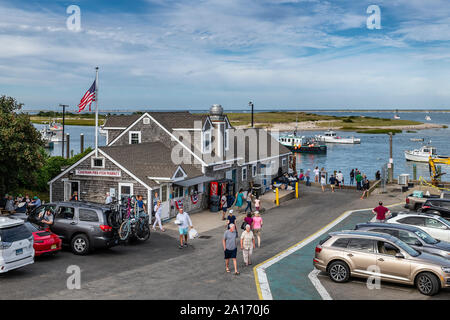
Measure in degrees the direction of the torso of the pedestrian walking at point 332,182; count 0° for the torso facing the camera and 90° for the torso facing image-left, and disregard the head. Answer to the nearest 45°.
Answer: approximately 180°

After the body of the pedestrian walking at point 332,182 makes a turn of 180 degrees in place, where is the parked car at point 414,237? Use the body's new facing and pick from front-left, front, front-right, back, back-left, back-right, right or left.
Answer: front

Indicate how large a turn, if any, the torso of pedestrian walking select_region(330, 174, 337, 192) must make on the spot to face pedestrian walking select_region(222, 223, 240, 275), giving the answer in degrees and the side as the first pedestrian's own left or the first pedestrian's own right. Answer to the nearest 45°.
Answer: approximately 180°

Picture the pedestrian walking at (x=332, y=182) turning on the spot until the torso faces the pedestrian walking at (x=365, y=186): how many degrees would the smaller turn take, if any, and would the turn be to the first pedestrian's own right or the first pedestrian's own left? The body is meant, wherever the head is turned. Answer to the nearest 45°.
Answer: approximately 135° to the first pedestrian's own right

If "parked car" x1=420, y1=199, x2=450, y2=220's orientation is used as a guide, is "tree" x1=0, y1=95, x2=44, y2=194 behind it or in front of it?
behind

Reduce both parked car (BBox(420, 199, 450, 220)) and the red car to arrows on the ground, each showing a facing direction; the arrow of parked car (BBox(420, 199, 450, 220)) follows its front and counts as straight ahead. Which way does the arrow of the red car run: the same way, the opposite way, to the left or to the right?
the opposite way

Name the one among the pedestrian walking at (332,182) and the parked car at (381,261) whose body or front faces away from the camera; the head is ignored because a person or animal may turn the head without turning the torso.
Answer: the pedestrian walking

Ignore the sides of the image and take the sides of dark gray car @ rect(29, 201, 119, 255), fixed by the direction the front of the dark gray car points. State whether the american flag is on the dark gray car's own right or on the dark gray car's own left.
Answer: on the dark gray car's own right

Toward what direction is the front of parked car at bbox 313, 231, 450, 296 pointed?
to the viewer's right

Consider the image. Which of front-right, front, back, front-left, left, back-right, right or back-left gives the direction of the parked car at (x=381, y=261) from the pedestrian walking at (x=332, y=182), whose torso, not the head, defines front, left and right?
back

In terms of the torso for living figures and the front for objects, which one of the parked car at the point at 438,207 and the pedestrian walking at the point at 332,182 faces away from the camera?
the pedestrian walking

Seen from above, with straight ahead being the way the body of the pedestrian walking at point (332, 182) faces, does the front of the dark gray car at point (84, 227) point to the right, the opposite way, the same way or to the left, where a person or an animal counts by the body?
to the left
